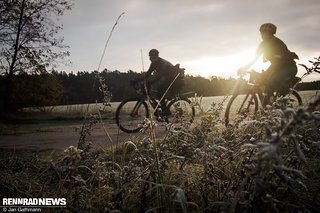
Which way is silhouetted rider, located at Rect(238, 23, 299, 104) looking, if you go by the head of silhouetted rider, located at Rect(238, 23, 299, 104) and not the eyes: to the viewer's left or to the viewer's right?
to the viewer's left

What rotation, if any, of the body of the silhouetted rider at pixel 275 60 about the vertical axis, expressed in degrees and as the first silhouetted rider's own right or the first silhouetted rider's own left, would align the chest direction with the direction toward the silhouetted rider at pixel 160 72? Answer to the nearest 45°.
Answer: approximately 45° to the first silhouetted rider's own right

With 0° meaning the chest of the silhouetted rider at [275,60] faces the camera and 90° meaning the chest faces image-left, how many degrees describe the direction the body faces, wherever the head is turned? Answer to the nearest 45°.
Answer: approximately 90°
